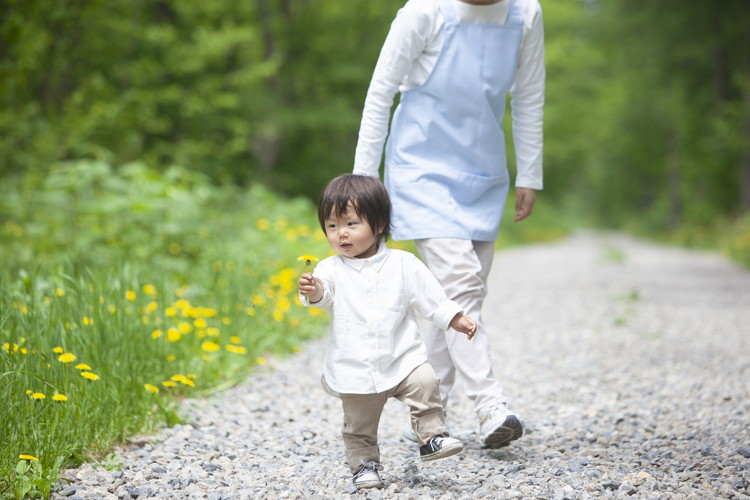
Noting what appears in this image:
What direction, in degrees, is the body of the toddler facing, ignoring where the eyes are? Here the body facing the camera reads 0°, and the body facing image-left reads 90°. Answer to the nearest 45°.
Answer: approximately 0°

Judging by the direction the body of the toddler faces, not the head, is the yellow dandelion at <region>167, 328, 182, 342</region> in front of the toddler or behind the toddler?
behind

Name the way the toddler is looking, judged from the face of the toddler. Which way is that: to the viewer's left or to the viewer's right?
to the viewer's left
